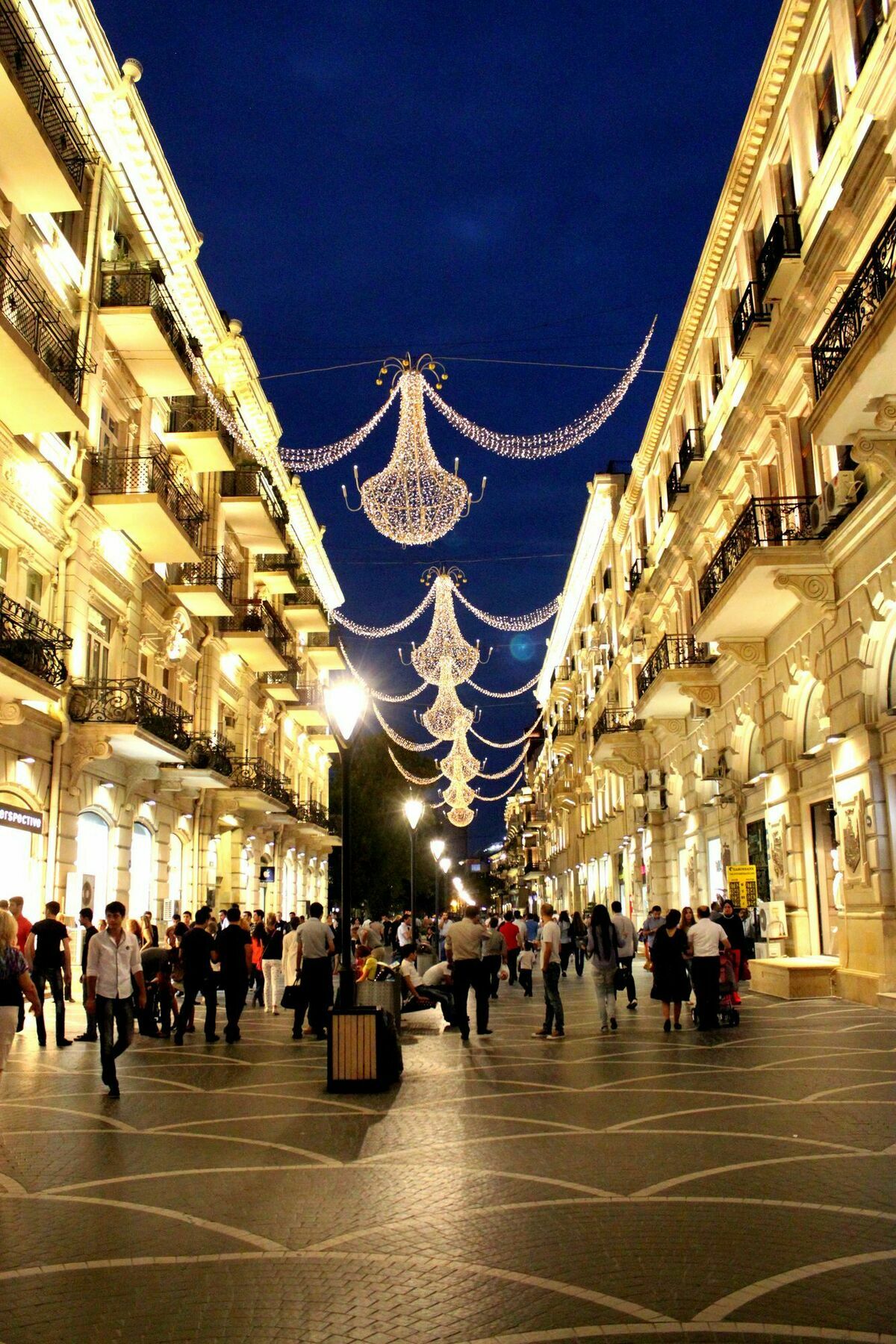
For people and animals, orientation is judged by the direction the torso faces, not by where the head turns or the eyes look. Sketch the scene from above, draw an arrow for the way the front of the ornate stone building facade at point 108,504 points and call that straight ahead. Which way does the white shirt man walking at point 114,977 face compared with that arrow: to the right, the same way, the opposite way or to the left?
to the right

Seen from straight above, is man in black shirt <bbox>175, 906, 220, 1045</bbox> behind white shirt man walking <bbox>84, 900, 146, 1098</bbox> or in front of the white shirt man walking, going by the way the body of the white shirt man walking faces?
behind

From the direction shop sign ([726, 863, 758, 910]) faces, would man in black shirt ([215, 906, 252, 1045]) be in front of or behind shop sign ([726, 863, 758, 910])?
in front

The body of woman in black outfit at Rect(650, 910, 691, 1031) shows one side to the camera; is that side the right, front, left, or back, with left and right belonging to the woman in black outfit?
back

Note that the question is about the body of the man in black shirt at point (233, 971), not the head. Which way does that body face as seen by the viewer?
away from the camera

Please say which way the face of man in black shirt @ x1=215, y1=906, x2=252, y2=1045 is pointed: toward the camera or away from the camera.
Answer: away from the camera

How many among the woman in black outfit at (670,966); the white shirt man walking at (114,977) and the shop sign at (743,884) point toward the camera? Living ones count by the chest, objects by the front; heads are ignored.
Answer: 2

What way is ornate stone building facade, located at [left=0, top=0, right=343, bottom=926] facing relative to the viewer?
to the viewer's right

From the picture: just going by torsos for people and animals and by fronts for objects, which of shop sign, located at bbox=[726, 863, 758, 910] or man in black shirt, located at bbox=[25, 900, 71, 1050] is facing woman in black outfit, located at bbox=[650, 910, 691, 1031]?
the shop sign

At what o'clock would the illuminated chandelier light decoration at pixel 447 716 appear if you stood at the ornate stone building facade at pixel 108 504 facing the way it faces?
The illuminated chandelier light decoration is roughly at 10 o'clock from the ornate stone building facade.

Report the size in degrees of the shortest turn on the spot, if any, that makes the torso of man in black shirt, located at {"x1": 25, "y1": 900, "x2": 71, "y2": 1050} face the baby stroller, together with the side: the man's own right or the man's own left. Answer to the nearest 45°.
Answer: approximately 90° to the man's own right

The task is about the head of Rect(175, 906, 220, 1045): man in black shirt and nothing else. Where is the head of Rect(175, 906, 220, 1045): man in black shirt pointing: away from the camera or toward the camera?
away from the camera
